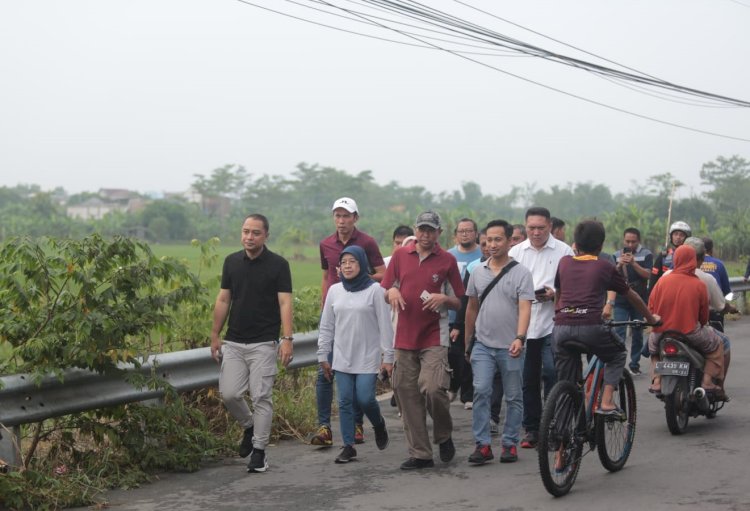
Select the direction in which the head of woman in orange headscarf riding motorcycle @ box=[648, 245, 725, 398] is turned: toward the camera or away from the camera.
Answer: away from the camera

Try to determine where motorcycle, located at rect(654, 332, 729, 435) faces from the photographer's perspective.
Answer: facing away from the viewer and to the right of the viewer

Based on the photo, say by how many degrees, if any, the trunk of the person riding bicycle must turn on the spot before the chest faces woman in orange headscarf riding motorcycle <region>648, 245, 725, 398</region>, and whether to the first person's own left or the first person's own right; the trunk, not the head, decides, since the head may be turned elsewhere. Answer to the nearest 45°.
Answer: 0° — they already face them

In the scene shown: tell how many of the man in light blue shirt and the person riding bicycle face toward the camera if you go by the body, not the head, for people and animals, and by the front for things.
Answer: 1

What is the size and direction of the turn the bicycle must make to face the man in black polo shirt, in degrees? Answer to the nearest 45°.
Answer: approximately 135° to its left

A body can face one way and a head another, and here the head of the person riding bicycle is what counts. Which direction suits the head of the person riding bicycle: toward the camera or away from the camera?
away from the camera

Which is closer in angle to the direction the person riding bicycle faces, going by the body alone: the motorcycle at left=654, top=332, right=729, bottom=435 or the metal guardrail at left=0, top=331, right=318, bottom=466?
the motorcycle

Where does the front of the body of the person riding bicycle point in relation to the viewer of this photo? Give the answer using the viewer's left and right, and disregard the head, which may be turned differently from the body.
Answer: facing away from the viewer and to the right of the viewer

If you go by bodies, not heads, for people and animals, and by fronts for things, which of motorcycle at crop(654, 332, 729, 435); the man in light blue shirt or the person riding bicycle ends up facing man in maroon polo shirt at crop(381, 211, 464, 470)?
the man in light blue shirt

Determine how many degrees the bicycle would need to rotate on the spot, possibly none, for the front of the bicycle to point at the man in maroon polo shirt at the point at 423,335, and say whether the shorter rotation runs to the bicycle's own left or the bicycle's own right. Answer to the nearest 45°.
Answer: approximately 90° to the bicycle's own left

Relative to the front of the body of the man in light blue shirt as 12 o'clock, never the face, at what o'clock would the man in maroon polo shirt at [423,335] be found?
The man in maroon polo shirt is roughly at 12 o'clock from the man in light blue shirt.

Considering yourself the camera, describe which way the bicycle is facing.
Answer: facing away from the viewer and to the right of the viewer
